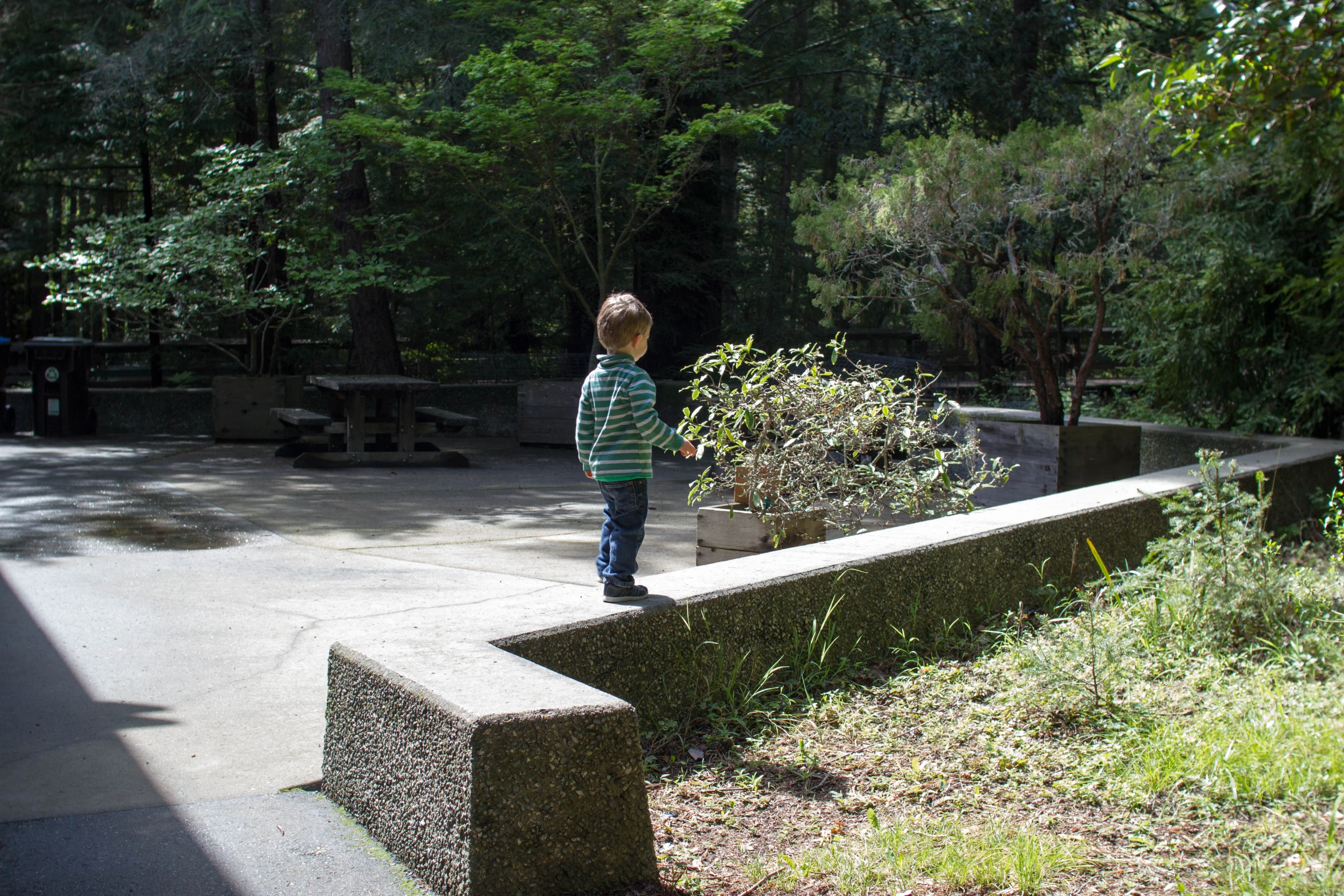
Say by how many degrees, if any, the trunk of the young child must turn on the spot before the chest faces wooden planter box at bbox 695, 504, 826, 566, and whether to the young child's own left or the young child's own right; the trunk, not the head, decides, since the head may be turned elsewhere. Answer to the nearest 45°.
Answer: approximately 45° to the young child's own left

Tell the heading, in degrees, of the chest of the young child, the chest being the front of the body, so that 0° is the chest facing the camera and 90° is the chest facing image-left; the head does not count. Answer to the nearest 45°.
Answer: approximately 225°

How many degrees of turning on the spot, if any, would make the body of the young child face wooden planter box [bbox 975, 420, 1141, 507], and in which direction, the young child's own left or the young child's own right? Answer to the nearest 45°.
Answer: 0° — they already face it

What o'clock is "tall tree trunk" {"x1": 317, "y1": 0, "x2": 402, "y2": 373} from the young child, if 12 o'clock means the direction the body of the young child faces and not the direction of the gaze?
The tall tree trunk is roughly at 10 o'clock from the young child.

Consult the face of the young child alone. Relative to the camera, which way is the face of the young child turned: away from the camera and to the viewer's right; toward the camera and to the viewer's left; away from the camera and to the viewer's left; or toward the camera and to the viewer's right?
away from the camera and to the viewer's right

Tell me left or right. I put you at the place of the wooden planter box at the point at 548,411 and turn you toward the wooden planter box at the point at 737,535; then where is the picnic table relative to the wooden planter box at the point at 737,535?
right

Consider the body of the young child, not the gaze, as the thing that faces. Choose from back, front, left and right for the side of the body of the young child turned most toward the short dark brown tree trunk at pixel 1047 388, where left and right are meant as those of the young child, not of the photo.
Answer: front

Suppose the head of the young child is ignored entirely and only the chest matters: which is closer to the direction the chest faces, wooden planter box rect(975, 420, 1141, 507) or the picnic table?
the wooden planter box

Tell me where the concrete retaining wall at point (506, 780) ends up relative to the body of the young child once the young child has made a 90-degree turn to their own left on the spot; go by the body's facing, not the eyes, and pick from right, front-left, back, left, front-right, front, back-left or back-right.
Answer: back-left

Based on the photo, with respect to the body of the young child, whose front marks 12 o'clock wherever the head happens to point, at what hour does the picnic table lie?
The picnic table is roughly at 10 o'clock from the young child.

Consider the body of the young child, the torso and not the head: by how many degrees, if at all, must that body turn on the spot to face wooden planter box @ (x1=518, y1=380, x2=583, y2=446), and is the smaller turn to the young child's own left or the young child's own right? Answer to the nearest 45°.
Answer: approximately 45° to the young child's own left

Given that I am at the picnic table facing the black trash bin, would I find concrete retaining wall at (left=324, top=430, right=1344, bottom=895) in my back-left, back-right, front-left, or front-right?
back-left
